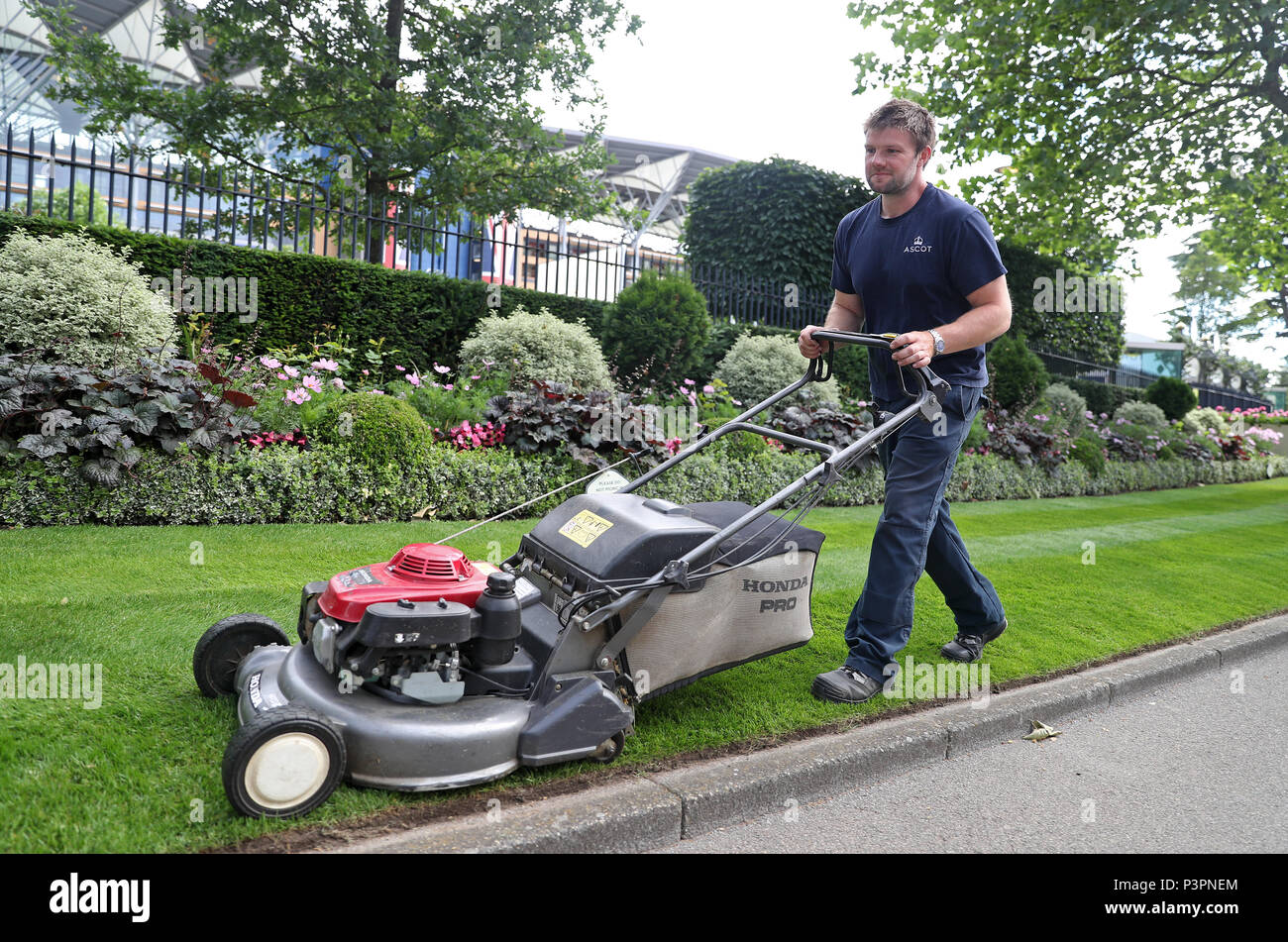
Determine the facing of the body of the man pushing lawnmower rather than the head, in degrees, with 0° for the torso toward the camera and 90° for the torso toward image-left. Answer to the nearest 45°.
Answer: approximately 45°

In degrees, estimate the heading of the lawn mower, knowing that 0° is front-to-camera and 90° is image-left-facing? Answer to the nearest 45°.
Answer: approximately 45°

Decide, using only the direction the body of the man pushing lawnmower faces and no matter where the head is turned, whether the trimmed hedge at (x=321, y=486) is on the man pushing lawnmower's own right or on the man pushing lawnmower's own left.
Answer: on the man pushing lawnmower's own right

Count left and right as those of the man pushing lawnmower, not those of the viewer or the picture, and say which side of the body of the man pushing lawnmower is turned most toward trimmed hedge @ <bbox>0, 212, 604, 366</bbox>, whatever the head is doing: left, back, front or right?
right

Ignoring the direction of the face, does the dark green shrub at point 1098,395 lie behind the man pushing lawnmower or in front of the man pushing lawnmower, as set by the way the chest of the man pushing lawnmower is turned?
behind

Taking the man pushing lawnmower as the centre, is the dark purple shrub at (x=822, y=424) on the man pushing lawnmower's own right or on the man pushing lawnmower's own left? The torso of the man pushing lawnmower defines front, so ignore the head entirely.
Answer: on the man pushing lawnmower's own right

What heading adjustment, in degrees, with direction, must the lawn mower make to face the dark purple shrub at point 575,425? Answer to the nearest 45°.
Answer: approximately 135° to its right

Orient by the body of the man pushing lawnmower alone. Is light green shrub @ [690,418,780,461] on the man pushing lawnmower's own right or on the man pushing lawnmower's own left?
on the man pushing lawnmower's own right
